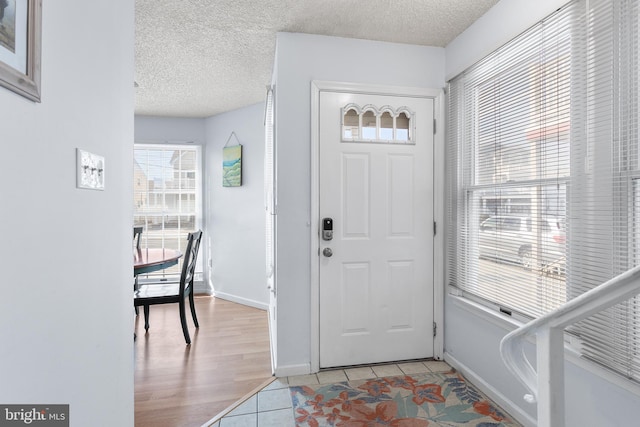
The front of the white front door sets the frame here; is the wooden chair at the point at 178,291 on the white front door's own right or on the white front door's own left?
on the white front door's own right

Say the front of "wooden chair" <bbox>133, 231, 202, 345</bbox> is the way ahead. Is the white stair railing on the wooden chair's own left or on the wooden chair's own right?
on the wooden chair's own left

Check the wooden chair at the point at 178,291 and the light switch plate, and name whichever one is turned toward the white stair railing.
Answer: the light switch plate

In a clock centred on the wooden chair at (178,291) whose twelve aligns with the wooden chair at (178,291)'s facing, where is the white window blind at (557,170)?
The white window blind is roughly at 8 o'clock from the wooden chair.

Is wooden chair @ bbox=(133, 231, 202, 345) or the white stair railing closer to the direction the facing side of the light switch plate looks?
the white stair railing

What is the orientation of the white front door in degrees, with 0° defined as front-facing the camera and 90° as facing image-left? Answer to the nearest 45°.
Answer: approximately 0°

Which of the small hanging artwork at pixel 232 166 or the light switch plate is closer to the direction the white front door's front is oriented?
the light switch plate

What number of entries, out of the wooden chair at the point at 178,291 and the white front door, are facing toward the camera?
1

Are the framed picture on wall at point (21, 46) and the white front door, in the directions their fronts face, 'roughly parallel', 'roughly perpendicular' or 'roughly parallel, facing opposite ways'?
roughly perpendicular

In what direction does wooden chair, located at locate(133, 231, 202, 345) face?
to the viewer's left

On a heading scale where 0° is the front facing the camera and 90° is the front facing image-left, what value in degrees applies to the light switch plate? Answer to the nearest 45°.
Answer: approximately 315°
